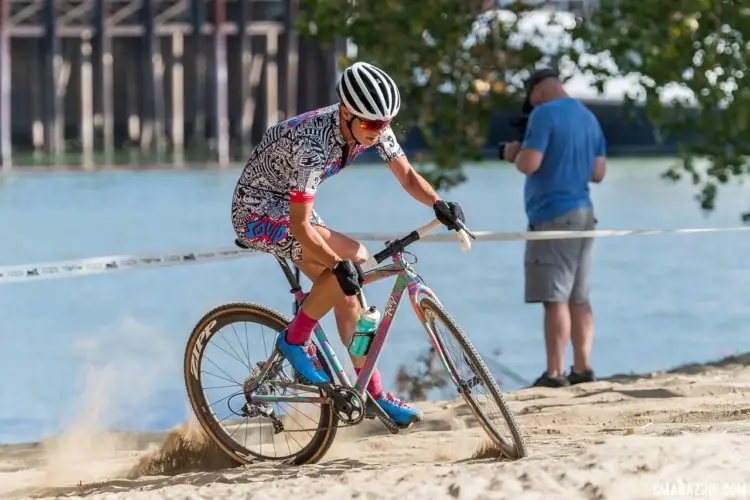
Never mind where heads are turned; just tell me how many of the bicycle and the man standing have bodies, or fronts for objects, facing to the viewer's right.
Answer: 1

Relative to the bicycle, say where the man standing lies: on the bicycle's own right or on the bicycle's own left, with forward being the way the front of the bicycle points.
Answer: on the bicycle's own left

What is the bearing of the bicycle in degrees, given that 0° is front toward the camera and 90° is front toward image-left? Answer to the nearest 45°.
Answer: approximately 270°

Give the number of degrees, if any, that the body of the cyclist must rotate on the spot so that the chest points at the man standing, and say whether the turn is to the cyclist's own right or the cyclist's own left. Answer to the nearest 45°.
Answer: approximately 90° to the cyclist's own left

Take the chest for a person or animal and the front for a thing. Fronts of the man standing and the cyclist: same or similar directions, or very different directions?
very different directions

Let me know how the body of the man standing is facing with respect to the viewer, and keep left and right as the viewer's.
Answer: facing away from the viewer and to the left of the viewer

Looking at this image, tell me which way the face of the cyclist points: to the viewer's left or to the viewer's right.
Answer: to the viewer's right

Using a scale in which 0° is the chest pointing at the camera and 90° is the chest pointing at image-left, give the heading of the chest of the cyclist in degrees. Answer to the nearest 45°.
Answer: approximately 315°
